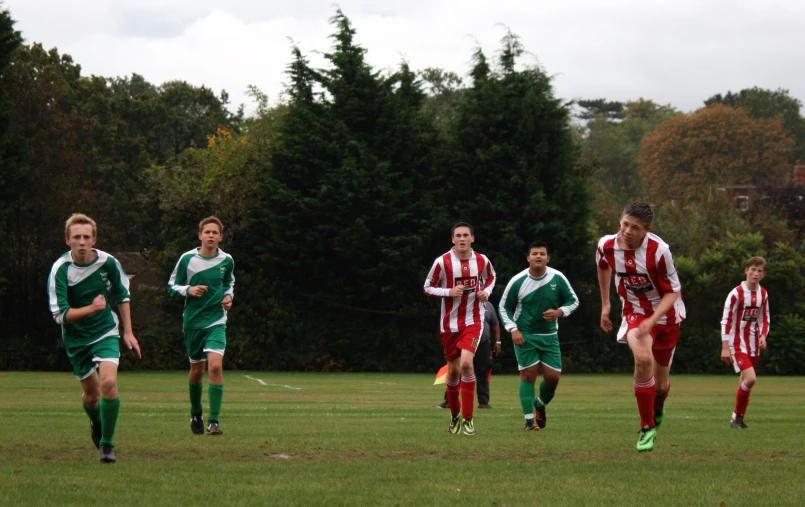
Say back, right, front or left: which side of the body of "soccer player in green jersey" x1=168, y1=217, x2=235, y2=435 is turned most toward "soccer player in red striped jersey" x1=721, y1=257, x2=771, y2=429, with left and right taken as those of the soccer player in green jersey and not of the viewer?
left

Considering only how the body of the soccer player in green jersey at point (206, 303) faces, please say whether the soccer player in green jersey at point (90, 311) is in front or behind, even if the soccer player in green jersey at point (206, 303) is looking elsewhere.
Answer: in front

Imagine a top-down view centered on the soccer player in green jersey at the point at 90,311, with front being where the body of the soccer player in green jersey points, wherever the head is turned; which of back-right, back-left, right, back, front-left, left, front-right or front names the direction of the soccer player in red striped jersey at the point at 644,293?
left

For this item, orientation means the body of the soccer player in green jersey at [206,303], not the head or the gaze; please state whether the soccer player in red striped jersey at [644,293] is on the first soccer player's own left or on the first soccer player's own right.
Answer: on the first soccer player's own left

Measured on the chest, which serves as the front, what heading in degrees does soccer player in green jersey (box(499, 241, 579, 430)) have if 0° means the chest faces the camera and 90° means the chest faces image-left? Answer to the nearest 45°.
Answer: approximately 0°

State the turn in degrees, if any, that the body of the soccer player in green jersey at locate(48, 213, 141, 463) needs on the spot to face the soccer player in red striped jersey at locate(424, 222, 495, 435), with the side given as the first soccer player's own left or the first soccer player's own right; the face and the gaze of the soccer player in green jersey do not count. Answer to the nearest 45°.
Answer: approximately 135° to the first soccer player's own left

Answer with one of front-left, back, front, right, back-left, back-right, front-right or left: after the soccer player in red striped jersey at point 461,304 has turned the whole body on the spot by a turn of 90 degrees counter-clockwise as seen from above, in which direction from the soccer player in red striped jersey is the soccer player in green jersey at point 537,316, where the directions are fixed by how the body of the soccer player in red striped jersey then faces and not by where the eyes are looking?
front-left

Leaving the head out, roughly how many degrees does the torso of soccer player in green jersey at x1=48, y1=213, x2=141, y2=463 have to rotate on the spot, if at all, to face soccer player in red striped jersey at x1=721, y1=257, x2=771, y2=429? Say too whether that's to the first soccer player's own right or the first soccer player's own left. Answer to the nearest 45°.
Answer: approximately 90° to the first soccer player's own left

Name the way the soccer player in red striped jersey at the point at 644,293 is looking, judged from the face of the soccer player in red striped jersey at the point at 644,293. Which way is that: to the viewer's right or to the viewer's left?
to the viewer's left

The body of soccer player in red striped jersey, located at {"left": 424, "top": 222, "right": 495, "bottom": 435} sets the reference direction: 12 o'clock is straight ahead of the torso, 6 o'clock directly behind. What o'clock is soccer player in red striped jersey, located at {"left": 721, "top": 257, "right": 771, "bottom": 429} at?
soccer player in red striped jersey, located at {"left": 721, "top": 257, "right": 771, "bottom": 429} is roughly at 8 o'clock from soccer player in red striped jersey, located at {"left": 424, "top": 222, "right": 495, "bottom": 435}.

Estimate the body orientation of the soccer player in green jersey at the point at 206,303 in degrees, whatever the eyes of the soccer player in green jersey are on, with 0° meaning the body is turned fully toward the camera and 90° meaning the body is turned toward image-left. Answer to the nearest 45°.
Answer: approximately 0°

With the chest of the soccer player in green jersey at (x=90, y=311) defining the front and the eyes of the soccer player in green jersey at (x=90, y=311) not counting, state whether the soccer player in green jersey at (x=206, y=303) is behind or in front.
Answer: behind
